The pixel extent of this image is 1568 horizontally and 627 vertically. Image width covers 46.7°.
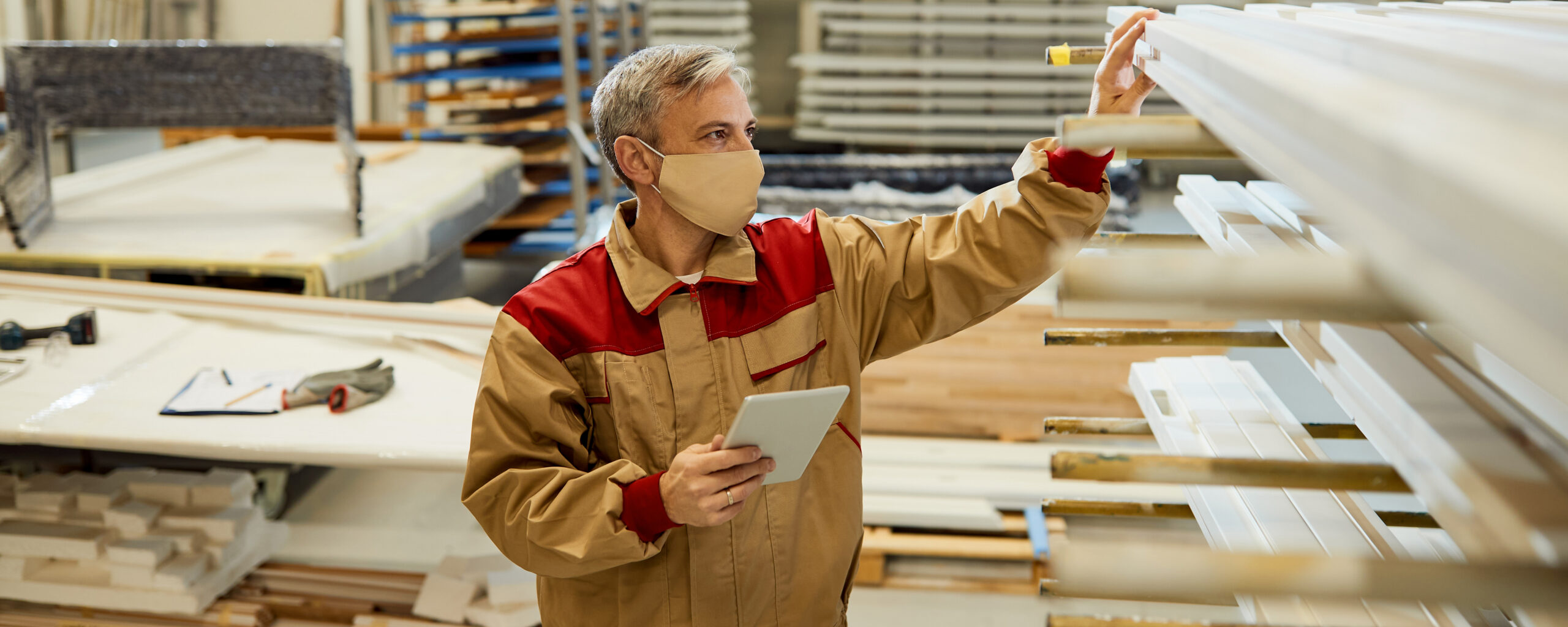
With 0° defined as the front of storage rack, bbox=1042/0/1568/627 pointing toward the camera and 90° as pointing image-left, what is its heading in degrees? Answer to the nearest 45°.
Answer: approximately 90°

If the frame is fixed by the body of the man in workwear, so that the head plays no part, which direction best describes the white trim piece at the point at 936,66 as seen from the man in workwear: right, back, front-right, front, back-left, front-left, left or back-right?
back

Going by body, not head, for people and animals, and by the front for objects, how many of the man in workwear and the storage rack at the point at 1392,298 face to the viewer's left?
1

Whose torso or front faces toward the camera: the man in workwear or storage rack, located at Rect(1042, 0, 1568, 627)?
the man in workwear

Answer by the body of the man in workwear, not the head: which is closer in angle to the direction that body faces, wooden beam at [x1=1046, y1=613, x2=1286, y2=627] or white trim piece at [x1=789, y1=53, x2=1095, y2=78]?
the wooden beam

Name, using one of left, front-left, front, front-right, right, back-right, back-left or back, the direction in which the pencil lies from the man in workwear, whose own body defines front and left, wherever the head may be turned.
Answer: back-right

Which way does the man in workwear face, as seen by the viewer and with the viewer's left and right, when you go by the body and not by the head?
facing the viewer

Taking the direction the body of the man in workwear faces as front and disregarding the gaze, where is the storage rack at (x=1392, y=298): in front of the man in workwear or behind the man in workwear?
in front
